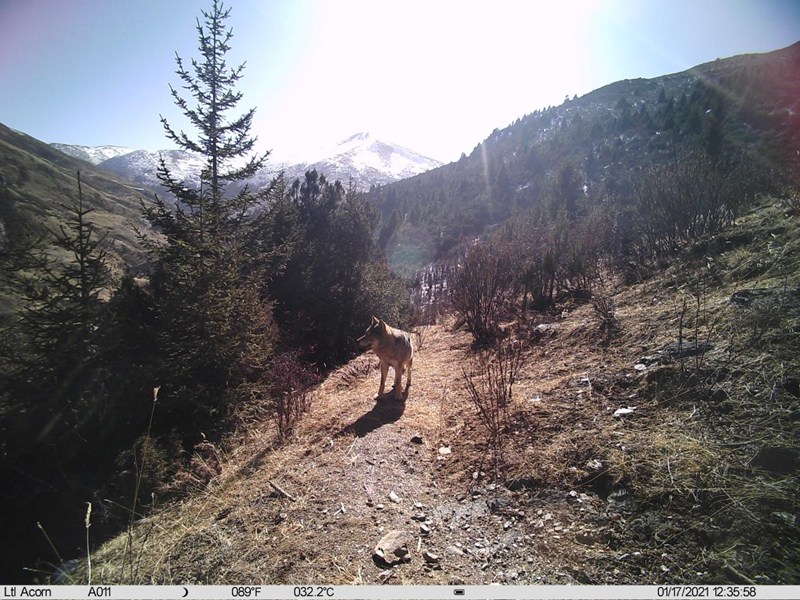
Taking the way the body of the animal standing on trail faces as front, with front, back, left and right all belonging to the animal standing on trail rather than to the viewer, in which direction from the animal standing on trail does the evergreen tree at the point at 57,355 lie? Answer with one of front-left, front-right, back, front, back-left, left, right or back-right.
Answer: front-right

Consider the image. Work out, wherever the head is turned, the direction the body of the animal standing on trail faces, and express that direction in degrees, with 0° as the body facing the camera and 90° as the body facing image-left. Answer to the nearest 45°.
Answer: approximately 45°

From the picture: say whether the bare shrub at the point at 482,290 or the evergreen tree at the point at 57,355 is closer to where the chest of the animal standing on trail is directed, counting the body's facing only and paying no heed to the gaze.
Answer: the evergreen tree

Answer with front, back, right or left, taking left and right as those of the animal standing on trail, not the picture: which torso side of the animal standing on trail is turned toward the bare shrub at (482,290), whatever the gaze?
back

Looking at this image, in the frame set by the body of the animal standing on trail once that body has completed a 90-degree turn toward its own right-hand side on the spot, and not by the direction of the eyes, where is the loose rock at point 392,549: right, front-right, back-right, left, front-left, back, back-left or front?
back-left
